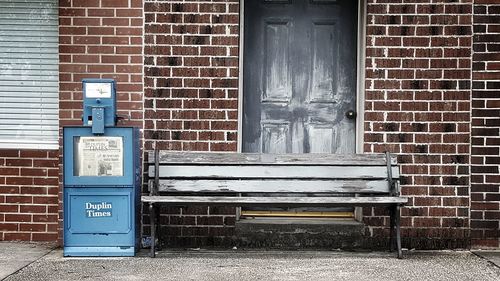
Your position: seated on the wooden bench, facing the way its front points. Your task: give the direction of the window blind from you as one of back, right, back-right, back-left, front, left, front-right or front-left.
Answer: right

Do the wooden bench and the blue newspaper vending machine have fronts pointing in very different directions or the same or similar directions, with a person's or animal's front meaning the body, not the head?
same or similar directions

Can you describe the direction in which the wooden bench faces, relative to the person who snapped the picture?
facing the viewer

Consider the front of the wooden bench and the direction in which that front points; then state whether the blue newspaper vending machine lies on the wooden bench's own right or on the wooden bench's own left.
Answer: on the wooden bench's own right

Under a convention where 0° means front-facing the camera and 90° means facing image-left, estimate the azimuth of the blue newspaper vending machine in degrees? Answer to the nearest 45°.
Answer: approximately 0°

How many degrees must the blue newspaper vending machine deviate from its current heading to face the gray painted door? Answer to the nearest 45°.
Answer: approximately 90° to its left

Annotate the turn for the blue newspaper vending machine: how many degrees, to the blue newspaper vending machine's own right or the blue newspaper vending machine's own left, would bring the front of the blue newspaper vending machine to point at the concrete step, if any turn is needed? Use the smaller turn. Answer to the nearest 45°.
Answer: approximately 90° to the blue newspaper vending machine's own left

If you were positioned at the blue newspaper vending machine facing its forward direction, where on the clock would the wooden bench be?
The wooden bench is roughly at 9 o'clock from the blue newspaper vending machine.

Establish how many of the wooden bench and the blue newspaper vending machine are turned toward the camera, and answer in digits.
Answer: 2

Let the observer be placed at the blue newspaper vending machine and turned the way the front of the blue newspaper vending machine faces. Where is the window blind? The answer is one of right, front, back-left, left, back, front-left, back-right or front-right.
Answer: back-right

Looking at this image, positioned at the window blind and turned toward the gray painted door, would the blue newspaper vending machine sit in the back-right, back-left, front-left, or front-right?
front-right
